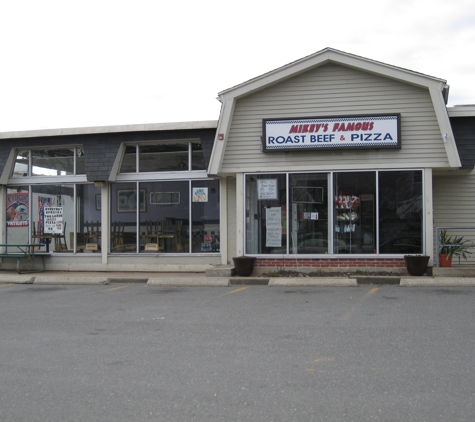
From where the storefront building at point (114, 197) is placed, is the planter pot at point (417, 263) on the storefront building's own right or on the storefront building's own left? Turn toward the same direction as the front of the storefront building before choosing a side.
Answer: on the storefront building's own left

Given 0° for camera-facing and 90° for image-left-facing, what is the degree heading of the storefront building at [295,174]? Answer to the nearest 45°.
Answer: approximately 0°

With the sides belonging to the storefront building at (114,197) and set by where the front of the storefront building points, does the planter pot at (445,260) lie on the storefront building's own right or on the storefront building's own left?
on the storefront building's own left
